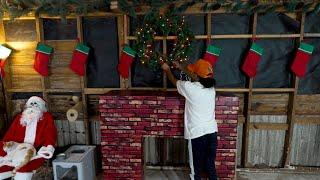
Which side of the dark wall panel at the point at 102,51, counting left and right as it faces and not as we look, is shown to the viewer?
front

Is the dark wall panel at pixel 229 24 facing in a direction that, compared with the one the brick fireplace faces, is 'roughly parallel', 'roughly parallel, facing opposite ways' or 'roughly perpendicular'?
roughly parallel

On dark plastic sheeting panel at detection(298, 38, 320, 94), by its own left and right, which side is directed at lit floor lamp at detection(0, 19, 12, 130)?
right

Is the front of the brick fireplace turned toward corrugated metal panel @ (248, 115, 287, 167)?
no

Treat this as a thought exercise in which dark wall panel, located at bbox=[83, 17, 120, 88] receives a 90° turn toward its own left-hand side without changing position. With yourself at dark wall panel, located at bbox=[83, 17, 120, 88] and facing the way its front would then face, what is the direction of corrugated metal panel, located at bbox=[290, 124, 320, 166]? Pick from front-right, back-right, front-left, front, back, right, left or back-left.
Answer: front

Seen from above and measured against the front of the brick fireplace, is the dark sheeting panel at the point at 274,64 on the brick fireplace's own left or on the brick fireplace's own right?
on the brick fireplace's own left

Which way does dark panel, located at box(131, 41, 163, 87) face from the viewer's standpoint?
toward the camera

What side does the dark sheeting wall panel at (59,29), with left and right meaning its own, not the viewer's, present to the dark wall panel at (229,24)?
left

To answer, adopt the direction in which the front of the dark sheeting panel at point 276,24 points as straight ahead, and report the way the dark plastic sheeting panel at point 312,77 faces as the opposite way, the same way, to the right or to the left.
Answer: the same way

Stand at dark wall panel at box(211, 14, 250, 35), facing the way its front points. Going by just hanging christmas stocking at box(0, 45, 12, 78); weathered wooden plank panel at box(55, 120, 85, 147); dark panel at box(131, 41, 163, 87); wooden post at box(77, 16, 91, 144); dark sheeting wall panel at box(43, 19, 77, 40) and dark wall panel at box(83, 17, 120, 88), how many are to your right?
6

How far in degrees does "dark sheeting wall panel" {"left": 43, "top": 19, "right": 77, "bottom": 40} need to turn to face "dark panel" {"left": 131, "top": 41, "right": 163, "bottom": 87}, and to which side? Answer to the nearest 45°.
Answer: approximately 90° to its left

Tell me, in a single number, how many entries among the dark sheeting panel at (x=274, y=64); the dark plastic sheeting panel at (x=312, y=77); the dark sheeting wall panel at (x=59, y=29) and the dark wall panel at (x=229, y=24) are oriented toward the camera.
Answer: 4

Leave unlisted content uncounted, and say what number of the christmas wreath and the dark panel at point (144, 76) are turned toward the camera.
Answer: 2

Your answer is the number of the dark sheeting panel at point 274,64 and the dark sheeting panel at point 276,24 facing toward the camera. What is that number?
2

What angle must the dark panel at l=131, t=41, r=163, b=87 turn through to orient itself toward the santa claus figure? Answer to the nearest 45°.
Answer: approximately 90° to its right

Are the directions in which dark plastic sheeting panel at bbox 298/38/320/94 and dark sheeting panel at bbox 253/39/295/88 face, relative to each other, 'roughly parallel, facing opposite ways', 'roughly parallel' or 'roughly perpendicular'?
roughly parallel

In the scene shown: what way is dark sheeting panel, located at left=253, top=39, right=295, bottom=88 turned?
toward the camera

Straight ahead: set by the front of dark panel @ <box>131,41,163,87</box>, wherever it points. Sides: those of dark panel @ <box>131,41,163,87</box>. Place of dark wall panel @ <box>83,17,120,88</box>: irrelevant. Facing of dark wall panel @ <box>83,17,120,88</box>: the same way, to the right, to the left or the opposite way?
the same way

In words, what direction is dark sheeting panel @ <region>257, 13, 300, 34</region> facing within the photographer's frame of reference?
facing the viewer

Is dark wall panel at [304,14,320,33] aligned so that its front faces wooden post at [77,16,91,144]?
no
